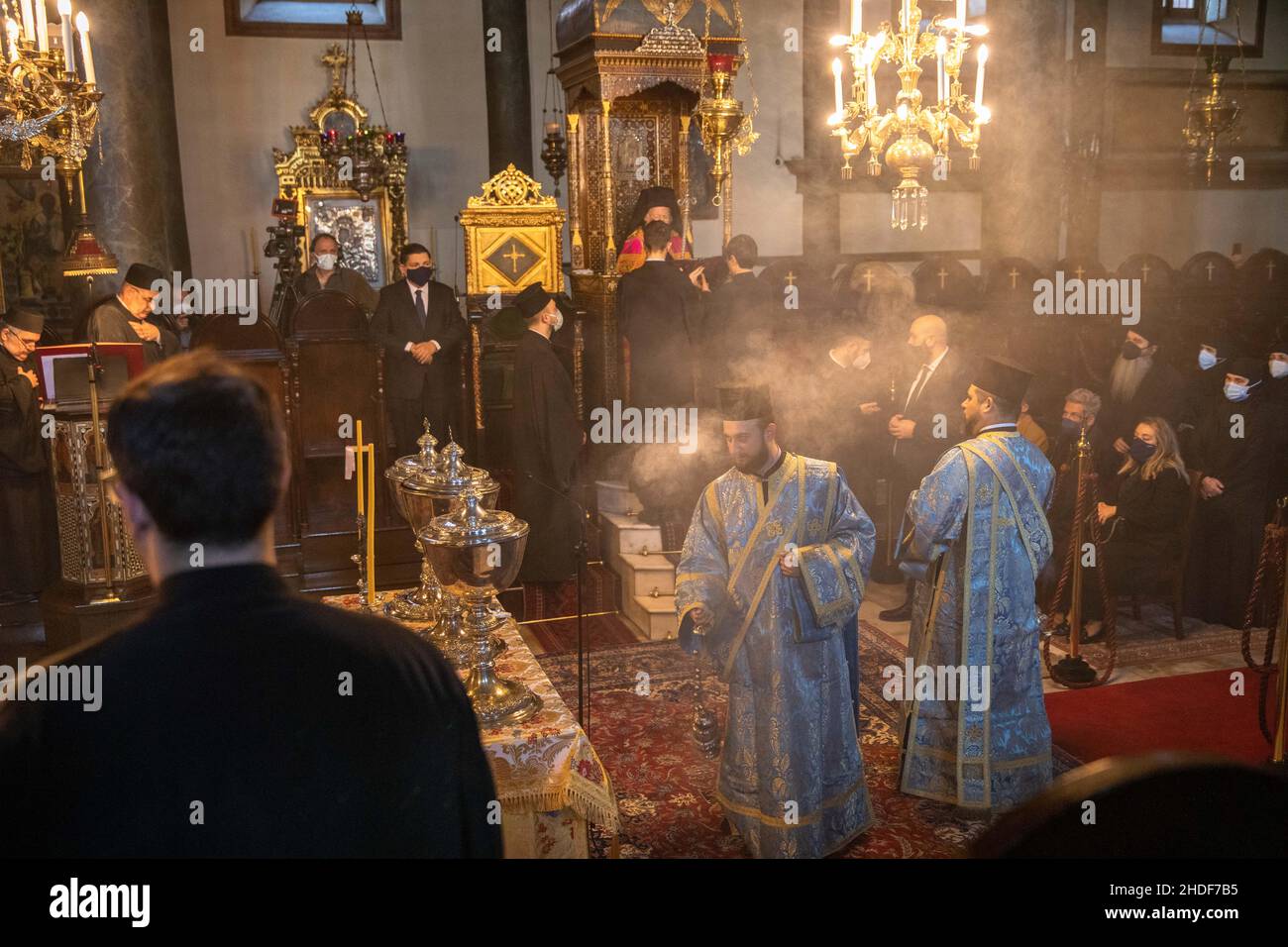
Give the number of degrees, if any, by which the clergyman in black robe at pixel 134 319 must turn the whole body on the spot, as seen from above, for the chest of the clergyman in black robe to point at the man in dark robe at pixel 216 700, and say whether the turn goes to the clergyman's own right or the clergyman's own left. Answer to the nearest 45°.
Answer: approximately 45° to the clergyman's own right

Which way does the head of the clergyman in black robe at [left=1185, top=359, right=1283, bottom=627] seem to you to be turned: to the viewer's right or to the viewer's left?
to the viewer's left

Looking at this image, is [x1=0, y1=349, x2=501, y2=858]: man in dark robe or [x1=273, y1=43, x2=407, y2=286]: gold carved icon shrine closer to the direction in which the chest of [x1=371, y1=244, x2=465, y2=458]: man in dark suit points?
the man in dark robe

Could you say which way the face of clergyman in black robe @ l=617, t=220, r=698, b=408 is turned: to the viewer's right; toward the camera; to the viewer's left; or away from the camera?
away from the camera

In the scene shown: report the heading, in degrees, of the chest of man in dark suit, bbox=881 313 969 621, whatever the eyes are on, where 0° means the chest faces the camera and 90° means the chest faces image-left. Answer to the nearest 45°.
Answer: approximately 45°

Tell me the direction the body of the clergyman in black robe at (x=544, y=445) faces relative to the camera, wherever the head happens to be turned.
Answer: to the viewer's right

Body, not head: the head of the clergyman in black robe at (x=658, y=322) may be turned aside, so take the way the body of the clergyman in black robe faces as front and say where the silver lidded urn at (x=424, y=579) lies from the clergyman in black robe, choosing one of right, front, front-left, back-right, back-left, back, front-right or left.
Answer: back

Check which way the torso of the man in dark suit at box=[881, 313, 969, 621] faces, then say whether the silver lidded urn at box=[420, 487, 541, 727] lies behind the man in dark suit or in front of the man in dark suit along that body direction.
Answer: in front

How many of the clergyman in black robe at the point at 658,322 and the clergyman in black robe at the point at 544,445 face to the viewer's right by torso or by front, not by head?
1

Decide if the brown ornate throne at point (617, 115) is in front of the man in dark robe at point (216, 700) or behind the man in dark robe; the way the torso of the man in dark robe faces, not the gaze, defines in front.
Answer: in front

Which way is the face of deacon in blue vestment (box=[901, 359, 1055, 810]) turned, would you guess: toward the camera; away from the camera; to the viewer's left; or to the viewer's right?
to the viewer's left

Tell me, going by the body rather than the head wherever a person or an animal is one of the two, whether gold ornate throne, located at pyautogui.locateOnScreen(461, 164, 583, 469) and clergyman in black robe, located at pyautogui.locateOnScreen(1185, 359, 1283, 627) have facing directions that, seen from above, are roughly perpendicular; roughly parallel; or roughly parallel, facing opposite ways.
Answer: roughly perpendicular

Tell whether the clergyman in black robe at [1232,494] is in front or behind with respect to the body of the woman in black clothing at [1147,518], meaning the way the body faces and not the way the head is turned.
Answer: behind

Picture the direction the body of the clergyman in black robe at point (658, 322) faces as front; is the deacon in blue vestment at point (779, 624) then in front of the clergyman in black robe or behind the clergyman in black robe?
behind
